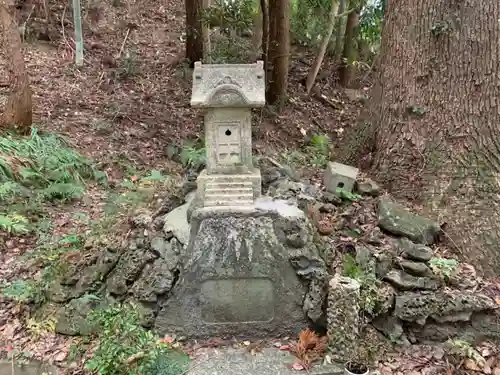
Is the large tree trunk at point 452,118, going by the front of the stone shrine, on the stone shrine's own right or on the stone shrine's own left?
on the stone shrine's own left

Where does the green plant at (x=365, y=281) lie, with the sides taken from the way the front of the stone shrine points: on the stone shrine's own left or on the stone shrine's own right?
on the stone shrine's own left

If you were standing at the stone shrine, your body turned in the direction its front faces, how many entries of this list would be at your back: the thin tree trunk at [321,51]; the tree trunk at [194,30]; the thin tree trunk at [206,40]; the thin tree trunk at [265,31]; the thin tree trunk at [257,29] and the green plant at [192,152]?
6

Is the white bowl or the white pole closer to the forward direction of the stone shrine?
the white bowl

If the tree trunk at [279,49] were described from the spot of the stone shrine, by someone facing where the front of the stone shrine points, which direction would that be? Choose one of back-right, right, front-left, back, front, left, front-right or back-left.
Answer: back

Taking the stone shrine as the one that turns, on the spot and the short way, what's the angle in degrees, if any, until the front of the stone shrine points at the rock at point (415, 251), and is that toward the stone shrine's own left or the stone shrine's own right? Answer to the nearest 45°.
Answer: approximately 90° to the stone shrine's own left

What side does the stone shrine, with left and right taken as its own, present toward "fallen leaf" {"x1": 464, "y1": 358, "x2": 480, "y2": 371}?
left

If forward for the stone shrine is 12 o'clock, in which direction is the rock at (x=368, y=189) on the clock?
The rock is roughly at 8 o'clock from the stone shrine.

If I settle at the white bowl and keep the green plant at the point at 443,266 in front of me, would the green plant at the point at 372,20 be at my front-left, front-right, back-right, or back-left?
front-left

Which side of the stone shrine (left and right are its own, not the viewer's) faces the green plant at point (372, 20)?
back

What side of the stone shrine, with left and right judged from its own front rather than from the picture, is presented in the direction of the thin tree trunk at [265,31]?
back

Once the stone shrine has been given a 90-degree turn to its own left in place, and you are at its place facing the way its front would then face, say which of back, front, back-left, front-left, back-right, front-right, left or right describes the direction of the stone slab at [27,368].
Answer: back

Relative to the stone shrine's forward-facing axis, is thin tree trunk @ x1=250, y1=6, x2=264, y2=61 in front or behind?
behind

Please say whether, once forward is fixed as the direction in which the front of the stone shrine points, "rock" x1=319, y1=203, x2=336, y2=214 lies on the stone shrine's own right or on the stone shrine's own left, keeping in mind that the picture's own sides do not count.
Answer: on the stone shrine's own left

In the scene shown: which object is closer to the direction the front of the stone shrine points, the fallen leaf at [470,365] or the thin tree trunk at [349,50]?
the fallen leaf

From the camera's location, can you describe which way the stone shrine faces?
facing the viewer

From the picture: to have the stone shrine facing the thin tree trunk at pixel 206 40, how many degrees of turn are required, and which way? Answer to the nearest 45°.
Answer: approximately 180°

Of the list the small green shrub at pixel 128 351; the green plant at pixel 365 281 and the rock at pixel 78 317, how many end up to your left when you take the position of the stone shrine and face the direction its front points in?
1

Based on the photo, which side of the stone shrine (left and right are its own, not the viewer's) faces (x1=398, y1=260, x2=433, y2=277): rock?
left
